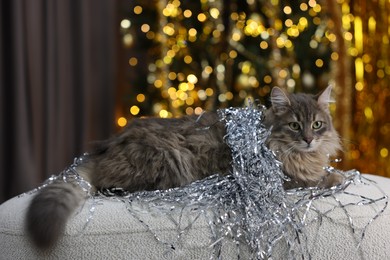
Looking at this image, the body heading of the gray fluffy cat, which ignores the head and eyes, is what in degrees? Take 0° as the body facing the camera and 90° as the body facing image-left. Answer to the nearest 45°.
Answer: approximately 270°

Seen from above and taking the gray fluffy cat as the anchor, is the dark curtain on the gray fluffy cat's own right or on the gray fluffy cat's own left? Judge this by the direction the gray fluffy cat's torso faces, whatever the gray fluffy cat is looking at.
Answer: on the gray fluffy cat's own left
